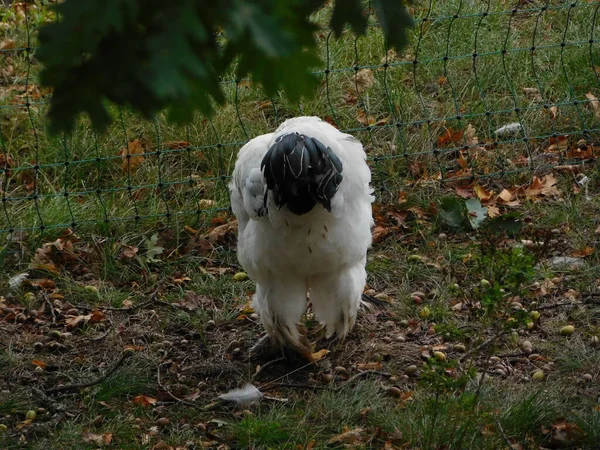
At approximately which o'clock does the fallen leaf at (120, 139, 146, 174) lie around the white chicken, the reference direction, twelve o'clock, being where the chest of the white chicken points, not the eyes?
The fallen leaf is roughly at 11 o'clock from the white chicken.

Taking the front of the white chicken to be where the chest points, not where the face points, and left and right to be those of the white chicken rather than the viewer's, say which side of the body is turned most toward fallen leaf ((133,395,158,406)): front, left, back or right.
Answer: left

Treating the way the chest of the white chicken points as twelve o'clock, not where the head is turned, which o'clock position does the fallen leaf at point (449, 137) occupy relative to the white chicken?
The fallen leaf is roughly at 1 o'clock from the white chicken.

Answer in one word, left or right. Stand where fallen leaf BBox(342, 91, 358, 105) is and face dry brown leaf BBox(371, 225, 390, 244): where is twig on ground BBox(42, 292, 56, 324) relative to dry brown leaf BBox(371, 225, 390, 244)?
right

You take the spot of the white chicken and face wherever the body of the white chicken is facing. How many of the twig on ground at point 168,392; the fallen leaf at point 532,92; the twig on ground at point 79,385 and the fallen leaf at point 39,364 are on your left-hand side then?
3

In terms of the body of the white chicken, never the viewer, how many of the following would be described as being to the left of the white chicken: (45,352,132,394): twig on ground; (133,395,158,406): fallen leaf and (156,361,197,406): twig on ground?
3
